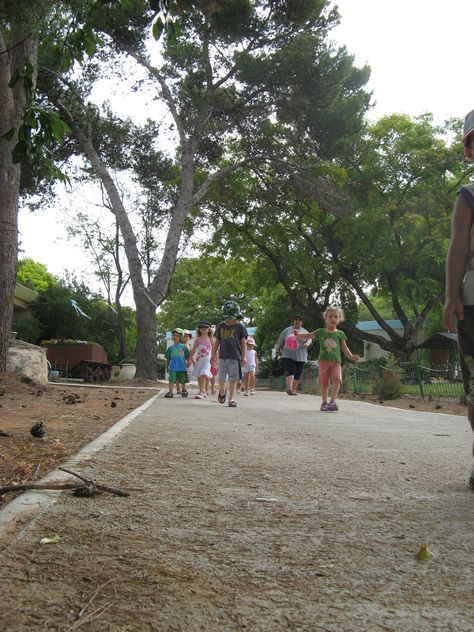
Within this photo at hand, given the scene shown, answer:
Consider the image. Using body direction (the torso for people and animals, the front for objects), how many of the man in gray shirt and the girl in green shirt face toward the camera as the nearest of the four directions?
2

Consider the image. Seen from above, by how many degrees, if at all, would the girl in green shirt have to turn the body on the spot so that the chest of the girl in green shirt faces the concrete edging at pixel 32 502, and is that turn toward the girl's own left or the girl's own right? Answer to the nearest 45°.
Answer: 0° — they already face it

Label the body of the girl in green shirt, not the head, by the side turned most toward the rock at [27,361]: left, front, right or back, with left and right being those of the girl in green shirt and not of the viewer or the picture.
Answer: right

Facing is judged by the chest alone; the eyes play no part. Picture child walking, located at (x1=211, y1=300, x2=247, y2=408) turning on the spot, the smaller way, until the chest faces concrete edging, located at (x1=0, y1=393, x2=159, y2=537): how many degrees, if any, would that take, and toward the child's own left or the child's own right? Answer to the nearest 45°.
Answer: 0° — they already face it
